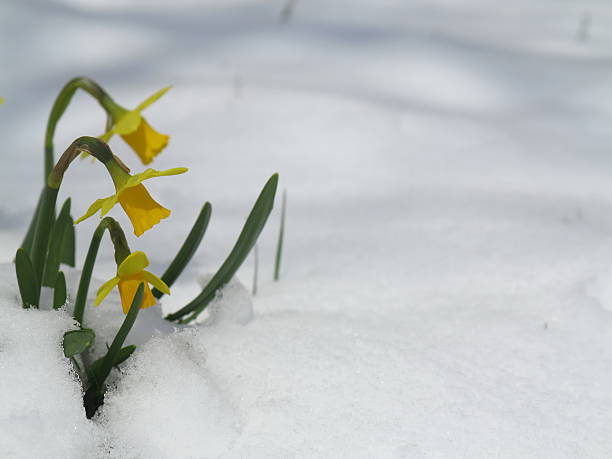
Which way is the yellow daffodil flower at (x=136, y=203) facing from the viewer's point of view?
to the viewer's right
